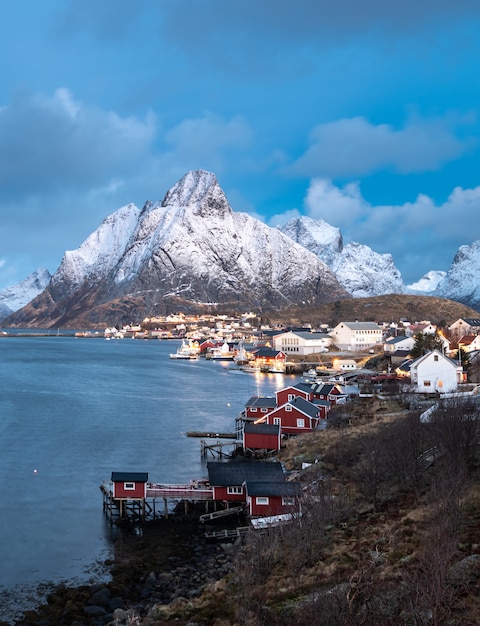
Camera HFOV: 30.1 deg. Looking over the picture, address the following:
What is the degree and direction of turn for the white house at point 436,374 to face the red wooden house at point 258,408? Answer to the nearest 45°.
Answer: approximately 45° to its right

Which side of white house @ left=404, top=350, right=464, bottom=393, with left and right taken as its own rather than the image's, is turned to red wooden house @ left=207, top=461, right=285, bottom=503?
front

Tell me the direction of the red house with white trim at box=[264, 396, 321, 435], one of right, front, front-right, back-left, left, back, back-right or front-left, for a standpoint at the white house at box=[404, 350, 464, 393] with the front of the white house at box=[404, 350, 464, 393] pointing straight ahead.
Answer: front-right

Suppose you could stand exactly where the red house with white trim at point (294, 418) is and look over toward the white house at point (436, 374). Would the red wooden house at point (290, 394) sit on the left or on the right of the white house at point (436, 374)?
left

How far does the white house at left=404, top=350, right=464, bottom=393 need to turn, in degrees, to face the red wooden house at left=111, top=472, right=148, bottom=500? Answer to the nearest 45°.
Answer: approximately 45° to its right

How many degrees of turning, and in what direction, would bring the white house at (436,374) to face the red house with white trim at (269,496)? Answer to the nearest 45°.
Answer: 0° — it already faces it

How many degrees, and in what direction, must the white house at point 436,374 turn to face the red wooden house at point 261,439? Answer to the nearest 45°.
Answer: approximately 45° to its right

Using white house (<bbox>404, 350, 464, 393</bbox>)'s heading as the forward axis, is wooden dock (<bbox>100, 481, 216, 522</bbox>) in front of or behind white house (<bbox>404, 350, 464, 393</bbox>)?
in front

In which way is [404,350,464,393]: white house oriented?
toward the camera

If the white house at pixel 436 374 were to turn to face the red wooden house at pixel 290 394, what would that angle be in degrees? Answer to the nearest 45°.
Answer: approximately 90° to its right
